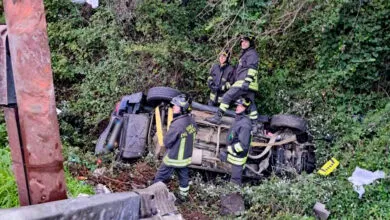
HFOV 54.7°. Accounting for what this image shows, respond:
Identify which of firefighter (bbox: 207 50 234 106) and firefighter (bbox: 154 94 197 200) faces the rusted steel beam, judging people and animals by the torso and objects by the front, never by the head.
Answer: firefighter (bbox: 207 50 234 106)

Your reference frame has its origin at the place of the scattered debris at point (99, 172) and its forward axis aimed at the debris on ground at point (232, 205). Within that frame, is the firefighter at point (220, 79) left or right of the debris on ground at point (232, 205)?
left

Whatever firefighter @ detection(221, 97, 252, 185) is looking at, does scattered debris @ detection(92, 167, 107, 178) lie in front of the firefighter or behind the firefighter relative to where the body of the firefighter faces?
in front

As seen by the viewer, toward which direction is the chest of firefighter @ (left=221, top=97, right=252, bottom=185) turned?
to the viewer's left

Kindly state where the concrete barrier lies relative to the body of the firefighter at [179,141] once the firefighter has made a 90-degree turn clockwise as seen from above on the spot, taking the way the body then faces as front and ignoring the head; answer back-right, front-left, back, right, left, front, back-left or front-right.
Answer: back-right

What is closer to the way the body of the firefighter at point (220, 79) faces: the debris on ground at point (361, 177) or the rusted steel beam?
the rusted steel beam

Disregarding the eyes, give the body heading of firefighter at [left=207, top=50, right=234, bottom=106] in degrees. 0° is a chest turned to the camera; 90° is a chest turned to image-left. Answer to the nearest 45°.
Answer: approximately 0°
